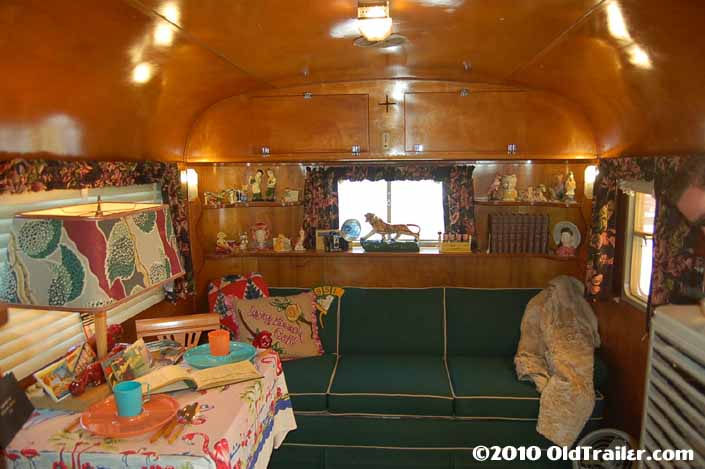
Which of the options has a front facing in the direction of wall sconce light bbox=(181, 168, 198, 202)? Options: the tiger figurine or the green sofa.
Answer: the tiger figurine

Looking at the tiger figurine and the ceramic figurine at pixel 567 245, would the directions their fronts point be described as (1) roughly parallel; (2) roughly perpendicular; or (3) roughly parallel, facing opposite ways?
roughly perpendicular

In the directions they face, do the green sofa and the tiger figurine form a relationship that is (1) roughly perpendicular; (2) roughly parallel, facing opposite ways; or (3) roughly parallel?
roughly perpendicular

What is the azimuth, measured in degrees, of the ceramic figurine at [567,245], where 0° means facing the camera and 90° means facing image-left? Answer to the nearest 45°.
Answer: approximately 0°

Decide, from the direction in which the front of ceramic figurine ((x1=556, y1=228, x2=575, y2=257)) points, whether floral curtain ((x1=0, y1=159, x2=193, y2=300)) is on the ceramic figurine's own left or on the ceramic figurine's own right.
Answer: on the ceramic figurine's own right

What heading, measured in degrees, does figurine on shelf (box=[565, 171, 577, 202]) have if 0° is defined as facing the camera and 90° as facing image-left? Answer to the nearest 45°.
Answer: approximately 0°

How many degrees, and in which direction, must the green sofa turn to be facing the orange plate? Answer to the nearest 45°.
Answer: approximately 45° to its right

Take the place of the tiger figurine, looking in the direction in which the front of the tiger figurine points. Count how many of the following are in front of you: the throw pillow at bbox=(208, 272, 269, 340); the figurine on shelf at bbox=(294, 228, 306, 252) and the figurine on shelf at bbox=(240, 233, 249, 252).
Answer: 3

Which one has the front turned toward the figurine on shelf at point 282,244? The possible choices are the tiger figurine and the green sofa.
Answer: the tiger figurine

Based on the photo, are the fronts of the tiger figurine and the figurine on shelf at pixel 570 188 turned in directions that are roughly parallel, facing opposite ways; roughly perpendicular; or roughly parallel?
roughly perpendicular

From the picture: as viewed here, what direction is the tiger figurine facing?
to the viewer's left

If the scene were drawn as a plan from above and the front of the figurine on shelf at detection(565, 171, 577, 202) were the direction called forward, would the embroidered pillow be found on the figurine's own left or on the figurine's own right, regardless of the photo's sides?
on the figurine's own right

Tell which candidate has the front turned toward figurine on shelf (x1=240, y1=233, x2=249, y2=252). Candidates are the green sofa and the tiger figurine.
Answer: the tiger figurine
